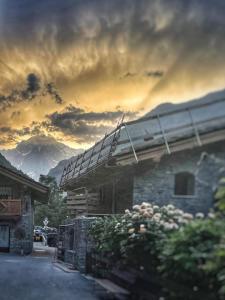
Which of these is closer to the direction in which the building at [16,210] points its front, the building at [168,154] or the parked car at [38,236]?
the building

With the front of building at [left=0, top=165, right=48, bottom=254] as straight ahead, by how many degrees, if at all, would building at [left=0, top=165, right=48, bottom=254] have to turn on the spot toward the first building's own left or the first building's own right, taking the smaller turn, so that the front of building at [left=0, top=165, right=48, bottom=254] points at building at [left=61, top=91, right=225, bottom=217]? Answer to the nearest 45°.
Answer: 0° — it already faces it
